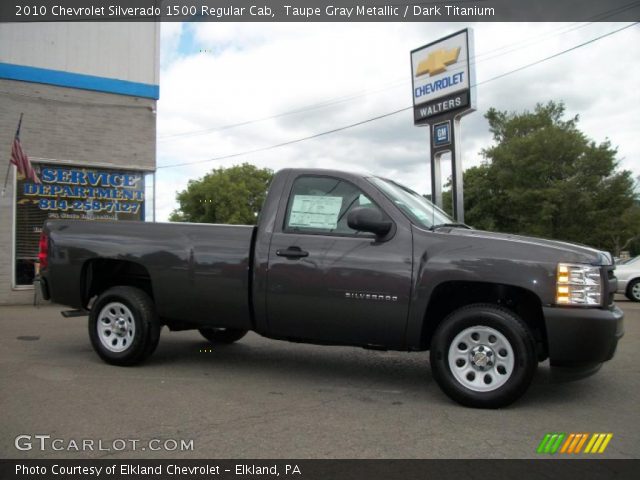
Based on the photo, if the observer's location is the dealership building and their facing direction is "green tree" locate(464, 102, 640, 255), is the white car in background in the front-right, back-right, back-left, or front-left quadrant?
front-right

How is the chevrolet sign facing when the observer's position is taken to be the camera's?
facing the viewer and to the left of the viewer

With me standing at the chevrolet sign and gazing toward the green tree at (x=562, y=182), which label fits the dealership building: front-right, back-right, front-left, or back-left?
back-left

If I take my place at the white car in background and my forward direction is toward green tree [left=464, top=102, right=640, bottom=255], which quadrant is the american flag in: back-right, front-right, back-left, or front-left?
back-left

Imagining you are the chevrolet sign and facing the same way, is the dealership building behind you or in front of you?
in front

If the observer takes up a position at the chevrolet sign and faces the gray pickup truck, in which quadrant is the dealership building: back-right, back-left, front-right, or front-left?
front-right

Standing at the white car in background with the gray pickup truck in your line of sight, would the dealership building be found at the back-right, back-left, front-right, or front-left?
front-right

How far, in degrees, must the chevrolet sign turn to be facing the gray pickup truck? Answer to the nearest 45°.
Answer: approximately 45° to its left

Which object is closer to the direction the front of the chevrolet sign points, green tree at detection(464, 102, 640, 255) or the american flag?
the american flag

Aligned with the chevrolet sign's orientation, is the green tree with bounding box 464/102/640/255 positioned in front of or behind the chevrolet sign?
behind
